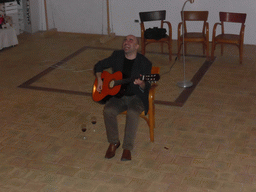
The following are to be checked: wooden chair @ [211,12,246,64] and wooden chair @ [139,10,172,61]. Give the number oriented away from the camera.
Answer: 0

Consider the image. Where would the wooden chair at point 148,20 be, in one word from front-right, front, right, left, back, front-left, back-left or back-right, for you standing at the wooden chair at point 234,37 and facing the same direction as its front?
front-right

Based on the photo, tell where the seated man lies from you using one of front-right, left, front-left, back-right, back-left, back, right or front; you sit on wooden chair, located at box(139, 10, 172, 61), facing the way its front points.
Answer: front-right

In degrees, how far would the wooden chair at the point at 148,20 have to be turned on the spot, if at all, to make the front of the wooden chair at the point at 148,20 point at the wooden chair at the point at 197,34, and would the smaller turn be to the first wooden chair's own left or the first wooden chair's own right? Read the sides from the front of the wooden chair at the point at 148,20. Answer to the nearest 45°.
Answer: approximately 45° to the first wooden chair's own left

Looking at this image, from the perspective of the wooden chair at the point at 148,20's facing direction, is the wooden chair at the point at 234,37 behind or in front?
in front

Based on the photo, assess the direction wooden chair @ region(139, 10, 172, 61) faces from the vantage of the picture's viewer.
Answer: facing the viewer and to the right of the viewer

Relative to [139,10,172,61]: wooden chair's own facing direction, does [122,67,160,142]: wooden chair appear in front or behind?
in front

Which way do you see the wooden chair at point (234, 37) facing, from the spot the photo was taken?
facing the viewer and to the left of the viewer
